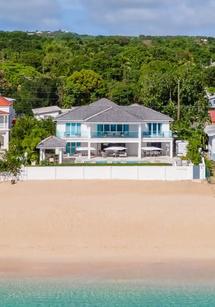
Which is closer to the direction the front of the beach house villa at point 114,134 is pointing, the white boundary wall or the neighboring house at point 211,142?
the white boundary wall

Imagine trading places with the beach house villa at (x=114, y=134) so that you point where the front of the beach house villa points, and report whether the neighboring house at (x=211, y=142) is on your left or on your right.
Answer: on your left

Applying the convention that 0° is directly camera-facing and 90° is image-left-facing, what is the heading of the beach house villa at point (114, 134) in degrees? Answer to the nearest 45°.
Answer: approximately 0°

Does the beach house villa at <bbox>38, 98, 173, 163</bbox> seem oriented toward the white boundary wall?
yes
